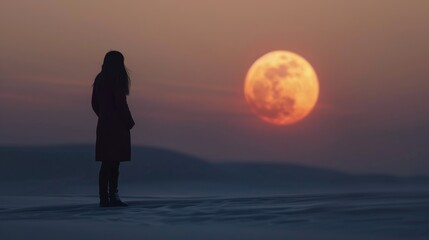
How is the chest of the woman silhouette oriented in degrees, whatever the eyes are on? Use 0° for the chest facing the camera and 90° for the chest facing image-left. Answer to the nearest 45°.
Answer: approximately 225°
